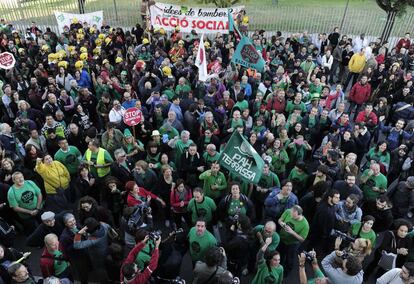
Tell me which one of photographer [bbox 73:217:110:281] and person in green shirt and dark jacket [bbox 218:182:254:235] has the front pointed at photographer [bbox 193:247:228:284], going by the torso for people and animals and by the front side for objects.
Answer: person in green shirt and dark jacket [bbox 218:182:254:235]

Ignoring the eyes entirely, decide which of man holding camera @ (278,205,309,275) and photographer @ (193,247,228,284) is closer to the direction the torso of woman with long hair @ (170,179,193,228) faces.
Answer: the photographer

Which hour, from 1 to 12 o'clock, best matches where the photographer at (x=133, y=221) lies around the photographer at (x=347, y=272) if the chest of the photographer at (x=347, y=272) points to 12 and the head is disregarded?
the photographer at (x=133, y=221) is roughly at 10 o'clock from the photographer at (x=347, y=272).

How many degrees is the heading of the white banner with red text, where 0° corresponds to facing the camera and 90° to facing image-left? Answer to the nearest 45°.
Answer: approximately 0°

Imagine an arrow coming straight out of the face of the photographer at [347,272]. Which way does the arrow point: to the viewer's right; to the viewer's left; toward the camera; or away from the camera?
away from the camera

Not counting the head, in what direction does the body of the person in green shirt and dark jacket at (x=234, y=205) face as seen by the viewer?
toward the camera

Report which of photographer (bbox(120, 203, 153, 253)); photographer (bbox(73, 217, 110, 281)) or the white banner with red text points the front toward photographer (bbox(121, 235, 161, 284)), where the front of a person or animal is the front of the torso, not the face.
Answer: the white banner with red text

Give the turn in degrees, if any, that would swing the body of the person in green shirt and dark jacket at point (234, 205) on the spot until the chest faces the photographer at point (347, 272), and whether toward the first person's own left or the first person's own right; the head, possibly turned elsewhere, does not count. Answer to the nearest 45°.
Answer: approximately 45° to the first person's own left

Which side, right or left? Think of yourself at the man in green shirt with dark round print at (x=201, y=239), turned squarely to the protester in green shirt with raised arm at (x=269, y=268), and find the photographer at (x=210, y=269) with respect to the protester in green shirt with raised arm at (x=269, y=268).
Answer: right

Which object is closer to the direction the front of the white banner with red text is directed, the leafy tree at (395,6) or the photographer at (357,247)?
the photographer

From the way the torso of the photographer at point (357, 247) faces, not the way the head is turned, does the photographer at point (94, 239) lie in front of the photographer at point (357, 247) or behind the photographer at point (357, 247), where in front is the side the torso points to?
in front

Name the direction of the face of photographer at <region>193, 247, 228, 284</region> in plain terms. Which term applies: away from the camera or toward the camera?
away from the camera
